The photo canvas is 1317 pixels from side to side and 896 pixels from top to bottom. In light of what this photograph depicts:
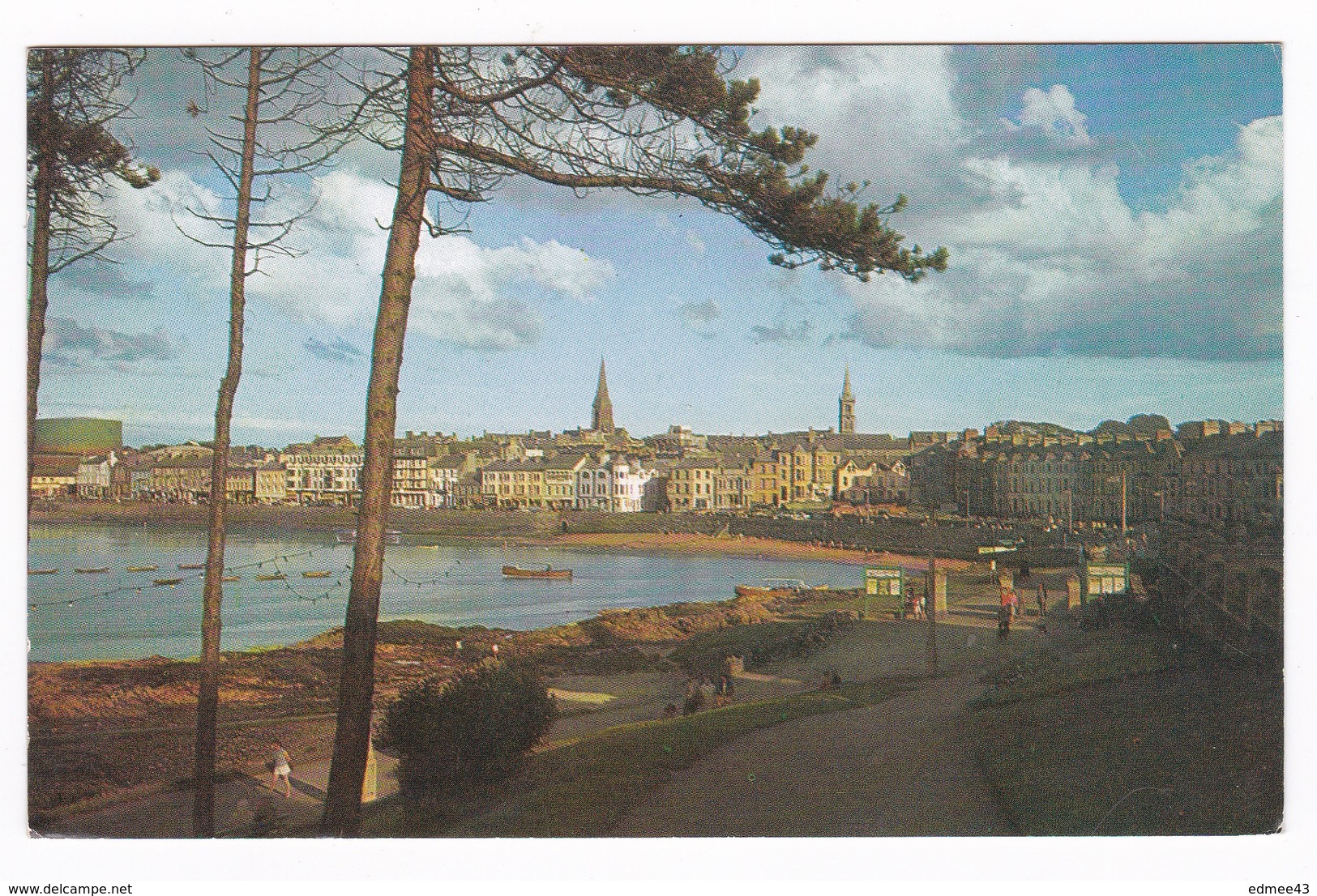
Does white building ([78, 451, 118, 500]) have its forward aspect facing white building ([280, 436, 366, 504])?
no

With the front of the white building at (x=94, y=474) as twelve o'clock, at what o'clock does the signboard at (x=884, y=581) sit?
The signboard is roughly at 12 o'clock from the white building.

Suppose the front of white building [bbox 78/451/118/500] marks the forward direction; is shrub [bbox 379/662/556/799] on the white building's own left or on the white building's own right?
on the white building's own left

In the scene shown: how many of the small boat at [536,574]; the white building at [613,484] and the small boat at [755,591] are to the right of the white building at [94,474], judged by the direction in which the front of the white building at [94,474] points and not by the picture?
0

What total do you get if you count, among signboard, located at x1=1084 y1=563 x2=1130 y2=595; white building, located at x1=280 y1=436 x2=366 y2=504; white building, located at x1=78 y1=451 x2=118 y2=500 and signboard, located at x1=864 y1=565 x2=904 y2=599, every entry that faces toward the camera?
4

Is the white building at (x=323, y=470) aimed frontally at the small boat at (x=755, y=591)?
yes

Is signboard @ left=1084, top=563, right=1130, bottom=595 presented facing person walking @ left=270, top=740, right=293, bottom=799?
no

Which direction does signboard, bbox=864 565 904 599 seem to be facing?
toward the camera

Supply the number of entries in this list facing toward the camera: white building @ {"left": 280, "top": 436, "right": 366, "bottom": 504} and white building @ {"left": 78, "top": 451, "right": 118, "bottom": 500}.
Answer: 2

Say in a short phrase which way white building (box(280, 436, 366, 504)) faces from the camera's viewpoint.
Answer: facing the viewer

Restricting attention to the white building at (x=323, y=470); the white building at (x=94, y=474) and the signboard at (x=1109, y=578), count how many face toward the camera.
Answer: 3
